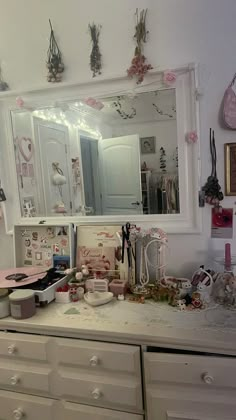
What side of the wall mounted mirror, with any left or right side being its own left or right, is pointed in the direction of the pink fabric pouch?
left

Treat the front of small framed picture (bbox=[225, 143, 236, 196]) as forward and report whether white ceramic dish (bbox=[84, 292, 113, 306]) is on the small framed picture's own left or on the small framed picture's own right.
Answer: on the small framed picture's own right

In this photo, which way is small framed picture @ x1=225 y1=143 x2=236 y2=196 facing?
toward the camera

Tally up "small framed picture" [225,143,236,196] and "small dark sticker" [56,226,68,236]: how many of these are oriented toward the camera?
2

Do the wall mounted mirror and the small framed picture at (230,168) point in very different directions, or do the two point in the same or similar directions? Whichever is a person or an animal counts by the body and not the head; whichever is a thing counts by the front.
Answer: same or similar directions

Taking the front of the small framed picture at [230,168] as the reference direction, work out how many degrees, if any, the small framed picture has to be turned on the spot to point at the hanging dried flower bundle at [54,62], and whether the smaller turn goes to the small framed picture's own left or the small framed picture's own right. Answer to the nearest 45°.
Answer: approximately 90° to the small framed picture's own right
